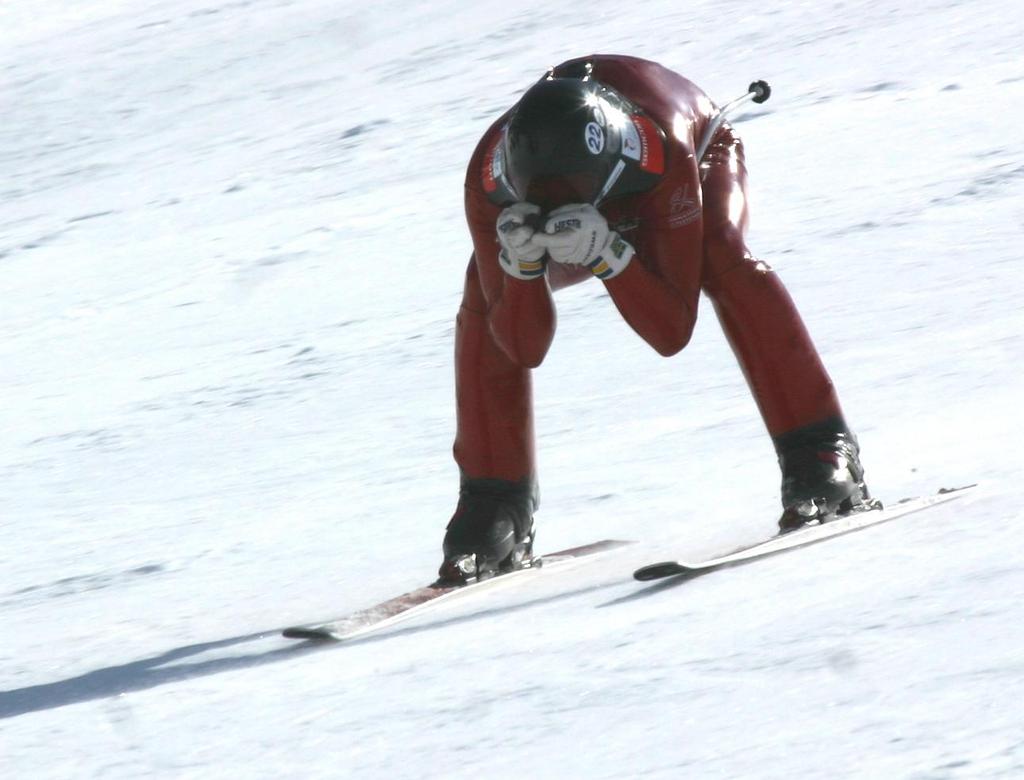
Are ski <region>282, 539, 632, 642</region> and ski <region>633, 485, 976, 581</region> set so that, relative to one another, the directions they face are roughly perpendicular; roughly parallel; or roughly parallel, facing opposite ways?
roughly parallel

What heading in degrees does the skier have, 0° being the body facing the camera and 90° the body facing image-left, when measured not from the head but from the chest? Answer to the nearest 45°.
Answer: approximately 45°

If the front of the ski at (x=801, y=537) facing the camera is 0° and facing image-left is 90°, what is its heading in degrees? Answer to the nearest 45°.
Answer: approximately 45°

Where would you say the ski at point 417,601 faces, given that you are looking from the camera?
facing the viewer and to the left of the viewer
